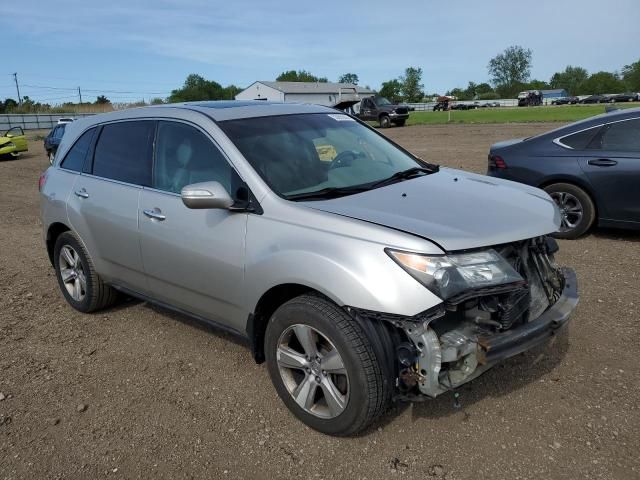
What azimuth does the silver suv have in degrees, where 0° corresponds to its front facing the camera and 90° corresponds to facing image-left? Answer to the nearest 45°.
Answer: approximately 315°

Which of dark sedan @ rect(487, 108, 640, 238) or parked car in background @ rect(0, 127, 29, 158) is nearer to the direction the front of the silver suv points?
the dark sedan

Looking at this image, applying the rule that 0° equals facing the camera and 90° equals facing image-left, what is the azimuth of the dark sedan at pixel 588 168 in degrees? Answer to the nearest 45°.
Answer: approximately 270°

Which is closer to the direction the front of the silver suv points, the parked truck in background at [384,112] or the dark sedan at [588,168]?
the dark sedan

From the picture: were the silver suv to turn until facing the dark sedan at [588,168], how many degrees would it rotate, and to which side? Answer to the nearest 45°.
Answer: approximately 90° to its left

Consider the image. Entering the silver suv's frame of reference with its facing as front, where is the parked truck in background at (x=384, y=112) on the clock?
The parked truck in background is roughly at 8 o'clock from the silver suv.

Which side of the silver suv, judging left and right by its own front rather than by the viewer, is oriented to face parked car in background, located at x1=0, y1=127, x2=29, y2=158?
back

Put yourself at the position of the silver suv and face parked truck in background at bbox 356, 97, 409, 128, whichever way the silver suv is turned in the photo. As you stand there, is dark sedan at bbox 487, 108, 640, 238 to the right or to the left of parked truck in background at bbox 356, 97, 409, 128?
right

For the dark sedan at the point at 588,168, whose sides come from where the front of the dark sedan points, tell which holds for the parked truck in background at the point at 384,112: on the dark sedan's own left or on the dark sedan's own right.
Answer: on the dark sedan's own left

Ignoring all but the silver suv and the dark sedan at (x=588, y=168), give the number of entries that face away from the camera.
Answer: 0
